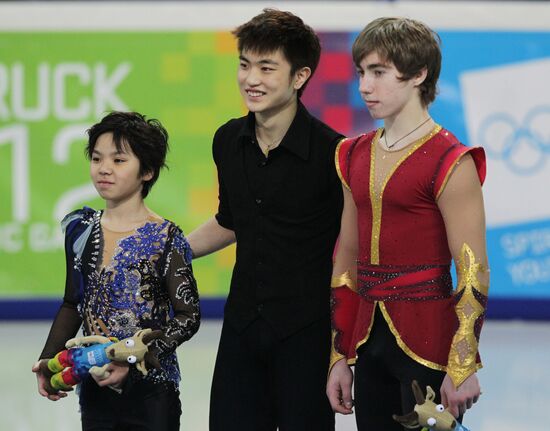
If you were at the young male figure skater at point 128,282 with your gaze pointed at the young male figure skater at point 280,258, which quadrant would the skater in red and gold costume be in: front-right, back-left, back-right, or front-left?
front-right

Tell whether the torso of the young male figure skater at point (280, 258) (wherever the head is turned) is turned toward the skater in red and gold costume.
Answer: no

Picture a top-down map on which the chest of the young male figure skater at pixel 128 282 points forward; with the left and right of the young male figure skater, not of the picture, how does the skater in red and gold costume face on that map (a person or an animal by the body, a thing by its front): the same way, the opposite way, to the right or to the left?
the same way

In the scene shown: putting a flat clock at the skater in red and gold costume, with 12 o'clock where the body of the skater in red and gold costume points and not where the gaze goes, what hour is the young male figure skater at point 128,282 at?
The young male figure skater is roughly at 2 o'clock from the skater in red and gold costume.

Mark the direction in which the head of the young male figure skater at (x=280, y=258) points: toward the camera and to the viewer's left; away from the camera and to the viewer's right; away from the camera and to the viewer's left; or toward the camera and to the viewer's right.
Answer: toward the camera and to the viewer's left

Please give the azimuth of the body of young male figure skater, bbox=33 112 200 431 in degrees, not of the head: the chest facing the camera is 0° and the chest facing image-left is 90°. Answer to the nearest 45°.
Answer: approximately 45°

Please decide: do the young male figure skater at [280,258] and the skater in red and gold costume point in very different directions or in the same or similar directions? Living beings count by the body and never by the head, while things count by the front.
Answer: same or similar directions

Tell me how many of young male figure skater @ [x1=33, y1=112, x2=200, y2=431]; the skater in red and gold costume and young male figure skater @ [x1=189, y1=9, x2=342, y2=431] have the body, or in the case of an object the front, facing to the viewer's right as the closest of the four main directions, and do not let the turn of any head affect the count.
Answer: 0

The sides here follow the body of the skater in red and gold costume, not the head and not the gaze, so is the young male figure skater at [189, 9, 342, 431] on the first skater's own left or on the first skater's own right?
on the first skater's own right

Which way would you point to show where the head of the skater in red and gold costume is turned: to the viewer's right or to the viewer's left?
to the viewer's left

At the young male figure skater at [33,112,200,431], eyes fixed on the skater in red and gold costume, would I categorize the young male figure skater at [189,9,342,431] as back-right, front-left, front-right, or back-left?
front-left

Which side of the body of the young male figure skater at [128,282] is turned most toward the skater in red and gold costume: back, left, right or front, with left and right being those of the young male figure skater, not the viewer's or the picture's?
left

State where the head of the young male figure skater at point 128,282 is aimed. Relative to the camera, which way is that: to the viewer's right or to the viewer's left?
to the viewer's left

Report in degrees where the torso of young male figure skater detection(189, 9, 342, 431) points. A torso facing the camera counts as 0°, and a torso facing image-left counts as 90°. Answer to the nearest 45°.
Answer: approximately 45°

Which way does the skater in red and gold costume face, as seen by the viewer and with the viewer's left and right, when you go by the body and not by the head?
facing the viewer and to the left of the viewer
